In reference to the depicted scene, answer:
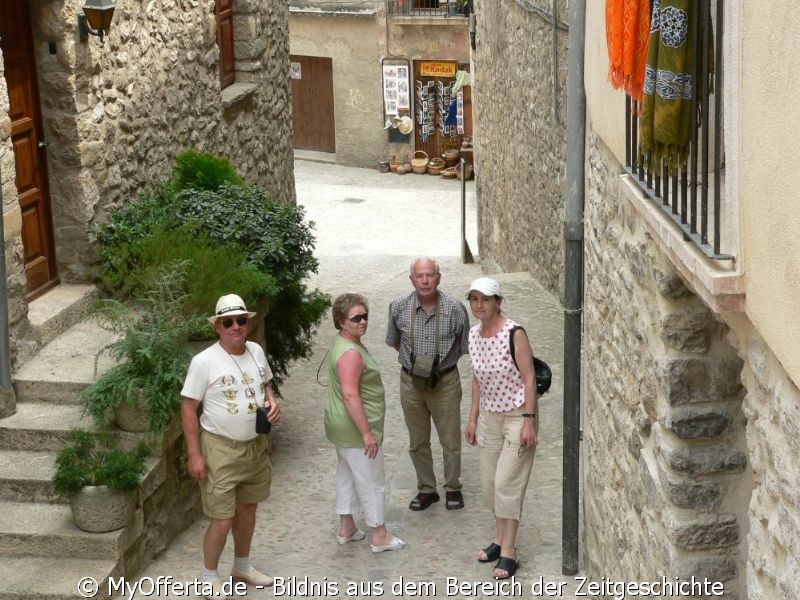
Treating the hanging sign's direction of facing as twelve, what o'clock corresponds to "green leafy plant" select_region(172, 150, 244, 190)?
The green leafy plant is roughly at 12 o'clock from the hanging sign.

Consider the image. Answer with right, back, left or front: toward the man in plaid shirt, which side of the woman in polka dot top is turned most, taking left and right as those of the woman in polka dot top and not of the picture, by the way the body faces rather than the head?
right

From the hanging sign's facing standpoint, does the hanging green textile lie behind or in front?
in front

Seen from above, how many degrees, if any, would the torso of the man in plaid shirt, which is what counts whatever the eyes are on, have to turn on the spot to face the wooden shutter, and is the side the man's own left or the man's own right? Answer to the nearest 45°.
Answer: approximately 180°

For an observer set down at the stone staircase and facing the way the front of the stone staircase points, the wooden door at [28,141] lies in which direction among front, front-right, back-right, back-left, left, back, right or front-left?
back

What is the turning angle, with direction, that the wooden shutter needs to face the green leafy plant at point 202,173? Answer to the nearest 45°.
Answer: approximately 45° to its right

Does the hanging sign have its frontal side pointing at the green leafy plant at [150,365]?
yes

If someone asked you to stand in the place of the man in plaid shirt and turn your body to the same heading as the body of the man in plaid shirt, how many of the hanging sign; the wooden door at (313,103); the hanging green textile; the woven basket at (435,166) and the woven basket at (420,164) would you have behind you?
4

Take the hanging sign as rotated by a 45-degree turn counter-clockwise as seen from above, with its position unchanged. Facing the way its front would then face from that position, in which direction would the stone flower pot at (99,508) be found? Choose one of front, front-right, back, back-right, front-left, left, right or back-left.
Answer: front-right

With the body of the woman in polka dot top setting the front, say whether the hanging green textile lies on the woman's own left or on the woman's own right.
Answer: on the woman's own left

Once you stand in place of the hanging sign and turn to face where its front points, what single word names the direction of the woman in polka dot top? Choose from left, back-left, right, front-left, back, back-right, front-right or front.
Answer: front

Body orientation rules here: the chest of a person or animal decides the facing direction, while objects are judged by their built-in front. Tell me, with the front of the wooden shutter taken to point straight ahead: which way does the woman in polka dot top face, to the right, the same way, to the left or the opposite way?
to the right

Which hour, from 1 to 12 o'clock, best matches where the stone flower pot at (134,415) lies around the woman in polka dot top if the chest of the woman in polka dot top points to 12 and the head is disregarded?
The stone flower pot is roughly at 2 o'clock from the woman in polka dot top.

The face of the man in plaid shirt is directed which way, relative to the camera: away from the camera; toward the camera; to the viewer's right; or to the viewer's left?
toward the camera

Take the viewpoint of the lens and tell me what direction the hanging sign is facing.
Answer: facing the viewer

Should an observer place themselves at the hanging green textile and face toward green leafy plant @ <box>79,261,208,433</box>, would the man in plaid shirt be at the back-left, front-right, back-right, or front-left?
front-right

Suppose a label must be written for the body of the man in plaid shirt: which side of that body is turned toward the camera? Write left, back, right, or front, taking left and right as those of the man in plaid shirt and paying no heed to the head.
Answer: front

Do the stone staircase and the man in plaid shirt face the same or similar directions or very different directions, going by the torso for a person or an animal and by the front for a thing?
same or similar directions

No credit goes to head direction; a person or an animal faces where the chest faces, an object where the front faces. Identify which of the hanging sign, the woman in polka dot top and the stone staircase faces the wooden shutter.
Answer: the hanging sign

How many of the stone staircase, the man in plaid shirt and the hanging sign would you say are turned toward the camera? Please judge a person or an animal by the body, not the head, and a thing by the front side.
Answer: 3
